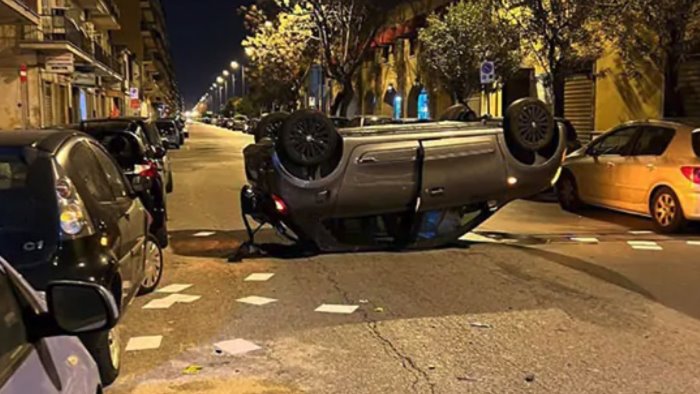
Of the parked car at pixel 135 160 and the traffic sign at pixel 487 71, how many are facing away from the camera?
1

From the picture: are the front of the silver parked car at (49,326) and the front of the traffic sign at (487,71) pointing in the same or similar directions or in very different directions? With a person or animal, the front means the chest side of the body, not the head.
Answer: very different directions

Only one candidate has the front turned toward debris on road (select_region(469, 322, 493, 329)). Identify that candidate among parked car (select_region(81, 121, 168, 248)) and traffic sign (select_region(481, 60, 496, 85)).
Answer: the traffic sign

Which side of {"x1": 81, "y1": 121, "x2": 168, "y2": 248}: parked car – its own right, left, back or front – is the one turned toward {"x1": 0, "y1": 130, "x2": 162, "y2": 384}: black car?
back

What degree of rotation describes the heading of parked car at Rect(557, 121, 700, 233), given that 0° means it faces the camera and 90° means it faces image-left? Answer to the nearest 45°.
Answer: approximately 135°

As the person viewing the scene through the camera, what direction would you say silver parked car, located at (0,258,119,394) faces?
facing away from the viewer and to the right of the viewer

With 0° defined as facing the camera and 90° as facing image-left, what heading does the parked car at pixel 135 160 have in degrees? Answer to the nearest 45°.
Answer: approximately 180°

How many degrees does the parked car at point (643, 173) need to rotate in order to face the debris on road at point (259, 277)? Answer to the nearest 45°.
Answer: approximately 90° to its left

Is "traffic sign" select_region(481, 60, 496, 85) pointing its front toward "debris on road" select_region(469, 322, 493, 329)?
yes

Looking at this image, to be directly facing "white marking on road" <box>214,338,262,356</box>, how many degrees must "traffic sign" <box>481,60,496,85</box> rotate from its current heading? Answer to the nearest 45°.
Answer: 0° — it already faces it

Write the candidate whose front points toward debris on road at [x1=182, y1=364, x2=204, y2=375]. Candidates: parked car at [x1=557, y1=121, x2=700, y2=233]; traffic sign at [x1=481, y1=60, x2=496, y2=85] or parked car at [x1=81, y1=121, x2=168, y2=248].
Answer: the traffic sign

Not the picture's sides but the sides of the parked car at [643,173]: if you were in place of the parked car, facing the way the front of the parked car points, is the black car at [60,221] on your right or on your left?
on your left
